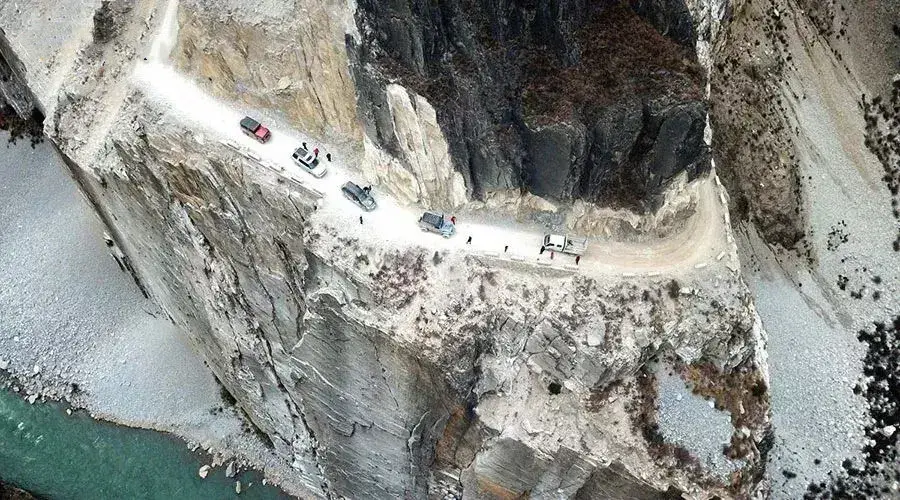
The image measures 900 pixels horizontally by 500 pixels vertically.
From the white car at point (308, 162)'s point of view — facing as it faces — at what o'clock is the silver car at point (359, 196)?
the silver car at point (359, 196) is roughly at 11 o'clock from the white car at point (308, 162).

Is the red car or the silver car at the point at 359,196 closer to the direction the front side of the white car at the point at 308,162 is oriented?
the silver car

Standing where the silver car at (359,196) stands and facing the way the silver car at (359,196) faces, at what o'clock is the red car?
The red car is roughly at 5 o'clock from the silver car.

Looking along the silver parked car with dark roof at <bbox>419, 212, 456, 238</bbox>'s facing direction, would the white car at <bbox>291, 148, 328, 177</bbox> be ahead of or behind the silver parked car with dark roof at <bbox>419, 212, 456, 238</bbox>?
behind

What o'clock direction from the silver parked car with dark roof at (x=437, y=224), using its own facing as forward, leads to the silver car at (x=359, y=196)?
The silver car is roughly at 5 o'clock from the silver parked car with dark roof.

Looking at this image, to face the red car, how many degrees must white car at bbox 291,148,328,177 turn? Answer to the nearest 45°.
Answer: approximately 180°

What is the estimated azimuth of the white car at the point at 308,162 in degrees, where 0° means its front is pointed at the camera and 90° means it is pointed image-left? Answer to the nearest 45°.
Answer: approximately 315°
